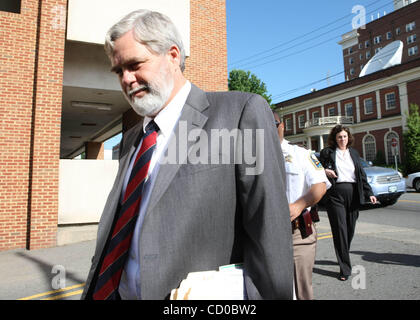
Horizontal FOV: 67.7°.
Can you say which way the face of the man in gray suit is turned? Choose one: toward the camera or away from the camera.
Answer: toward the camera

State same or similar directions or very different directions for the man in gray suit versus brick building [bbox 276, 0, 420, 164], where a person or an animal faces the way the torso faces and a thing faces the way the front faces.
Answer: same or similar directions

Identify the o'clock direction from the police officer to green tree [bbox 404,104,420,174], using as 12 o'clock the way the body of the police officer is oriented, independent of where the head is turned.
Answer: The green tree is roughly at 5 o'clock from the police officer.

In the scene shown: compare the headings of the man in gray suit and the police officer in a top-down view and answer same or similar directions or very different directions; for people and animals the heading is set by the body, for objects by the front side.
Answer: same or similar directions

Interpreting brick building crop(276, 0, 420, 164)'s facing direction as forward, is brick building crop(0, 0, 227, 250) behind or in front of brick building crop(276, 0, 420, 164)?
in front

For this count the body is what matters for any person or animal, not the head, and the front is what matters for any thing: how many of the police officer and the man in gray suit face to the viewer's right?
0

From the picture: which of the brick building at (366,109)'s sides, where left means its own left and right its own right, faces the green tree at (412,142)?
left

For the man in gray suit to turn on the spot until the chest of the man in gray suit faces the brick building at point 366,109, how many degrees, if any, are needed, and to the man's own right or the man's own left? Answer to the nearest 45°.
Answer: approximately 180°

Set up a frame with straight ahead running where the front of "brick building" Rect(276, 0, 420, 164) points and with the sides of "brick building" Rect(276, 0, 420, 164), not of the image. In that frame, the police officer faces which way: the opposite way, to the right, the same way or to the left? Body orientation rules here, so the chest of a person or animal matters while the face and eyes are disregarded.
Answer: the same way

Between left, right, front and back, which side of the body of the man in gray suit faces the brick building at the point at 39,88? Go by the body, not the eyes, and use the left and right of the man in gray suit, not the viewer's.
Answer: right

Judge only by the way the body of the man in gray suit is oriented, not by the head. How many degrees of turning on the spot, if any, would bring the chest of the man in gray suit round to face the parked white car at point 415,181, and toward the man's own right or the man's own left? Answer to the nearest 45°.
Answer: approximately 180°

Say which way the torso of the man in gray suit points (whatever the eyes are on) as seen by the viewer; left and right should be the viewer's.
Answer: facing the viewer and to the left of the viewer

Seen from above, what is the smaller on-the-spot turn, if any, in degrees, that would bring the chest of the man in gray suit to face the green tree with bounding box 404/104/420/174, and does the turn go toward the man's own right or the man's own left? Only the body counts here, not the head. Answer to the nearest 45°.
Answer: approximately 180°

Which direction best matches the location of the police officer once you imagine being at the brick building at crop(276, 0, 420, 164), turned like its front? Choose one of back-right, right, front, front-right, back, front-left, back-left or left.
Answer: front-left

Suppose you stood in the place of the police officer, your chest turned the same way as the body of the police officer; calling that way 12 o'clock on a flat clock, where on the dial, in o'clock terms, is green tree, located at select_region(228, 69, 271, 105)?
The green tree is roughly at 4 o'clock from the police officer.

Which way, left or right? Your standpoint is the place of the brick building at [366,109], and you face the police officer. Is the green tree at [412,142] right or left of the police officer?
left

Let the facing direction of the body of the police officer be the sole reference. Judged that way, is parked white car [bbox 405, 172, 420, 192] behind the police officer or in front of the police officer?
behind

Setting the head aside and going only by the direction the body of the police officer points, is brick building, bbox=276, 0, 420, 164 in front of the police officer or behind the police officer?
behind
